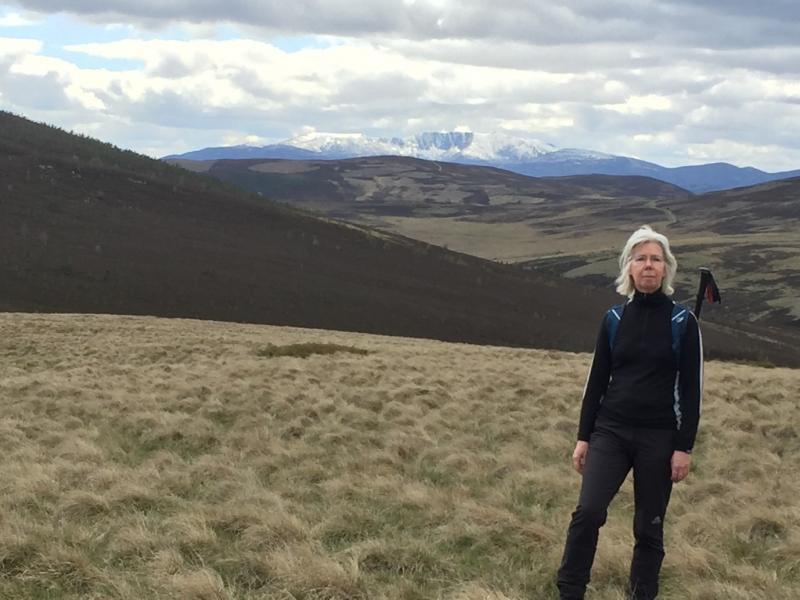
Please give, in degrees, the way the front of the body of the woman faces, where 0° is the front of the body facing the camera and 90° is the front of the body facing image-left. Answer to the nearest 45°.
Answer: approximately 0°
